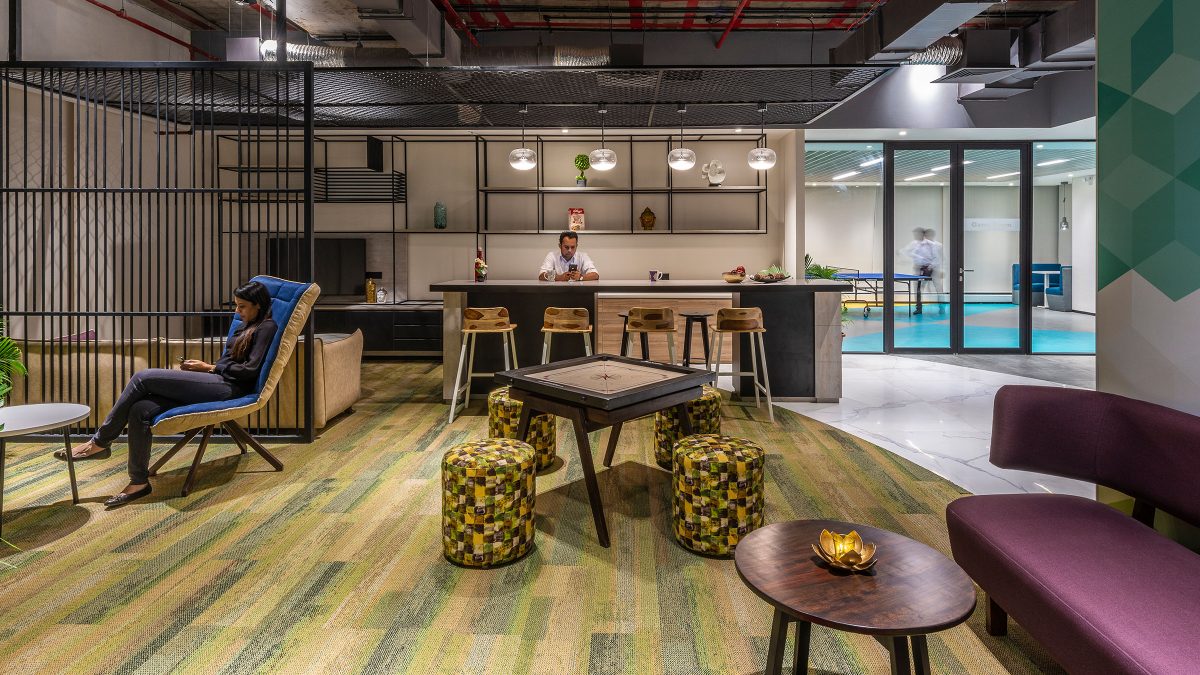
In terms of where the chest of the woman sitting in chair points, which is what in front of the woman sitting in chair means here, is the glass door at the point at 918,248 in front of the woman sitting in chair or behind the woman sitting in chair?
behind

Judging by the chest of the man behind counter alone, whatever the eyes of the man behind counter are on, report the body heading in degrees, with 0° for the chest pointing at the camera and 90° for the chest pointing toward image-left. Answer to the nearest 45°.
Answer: approximately 0°

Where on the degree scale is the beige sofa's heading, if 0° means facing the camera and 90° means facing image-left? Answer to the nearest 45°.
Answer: approximately 180°

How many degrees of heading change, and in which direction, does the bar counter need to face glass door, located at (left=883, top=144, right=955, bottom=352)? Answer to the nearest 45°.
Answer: approximately 135° to its left

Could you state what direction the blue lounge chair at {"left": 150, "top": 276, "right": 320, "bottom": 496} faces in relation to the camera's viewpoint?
facing to the left of the viewer

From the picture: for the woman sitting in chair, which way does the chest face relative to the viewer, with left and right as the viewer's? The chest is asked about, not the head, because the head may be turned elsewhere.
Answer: facing to the left of the viewer

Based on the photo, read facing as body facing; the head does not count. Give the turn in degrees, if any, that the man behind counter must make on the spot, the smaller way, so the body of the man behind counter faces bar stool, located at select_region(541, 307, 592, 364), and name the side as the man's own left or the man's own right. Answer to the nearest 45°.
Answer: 0° — they already face it

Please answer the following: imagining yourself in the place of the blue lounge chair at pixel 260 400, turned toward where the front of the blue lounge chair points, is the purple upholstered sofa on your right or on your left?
on your left

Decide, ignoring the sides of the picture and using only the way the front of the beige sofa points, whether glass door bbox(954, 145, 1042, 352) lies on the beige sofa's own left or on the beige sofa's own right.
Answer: on the beige sofa's own right
